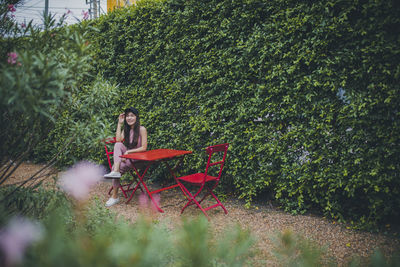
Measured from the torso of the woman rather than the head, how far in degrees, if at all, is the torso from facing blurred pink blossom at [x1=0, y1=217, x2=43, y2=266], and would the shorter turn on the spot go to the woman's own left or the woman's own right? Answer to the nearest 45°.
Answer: approximately 45° to the woman's own left

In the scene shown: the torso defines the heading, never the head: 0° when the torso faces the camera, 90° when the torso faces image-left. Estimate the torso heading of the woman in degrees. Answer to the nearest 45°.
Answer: approximately 45°
